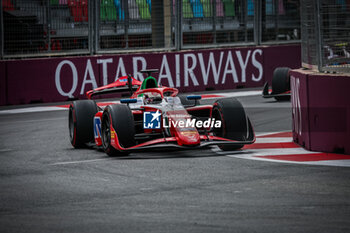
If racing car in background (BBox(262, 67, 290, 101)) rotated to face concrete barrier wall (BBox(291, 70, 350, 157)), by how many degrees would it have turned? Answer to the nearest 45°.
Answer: approximately 45° to its left

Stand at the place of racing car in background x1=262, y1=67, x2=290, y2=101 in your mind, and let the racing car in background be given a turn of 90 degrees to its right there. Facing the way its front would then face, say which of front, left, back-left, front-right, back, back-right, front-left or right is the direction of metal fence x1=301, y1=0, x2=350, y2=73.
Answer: back-left

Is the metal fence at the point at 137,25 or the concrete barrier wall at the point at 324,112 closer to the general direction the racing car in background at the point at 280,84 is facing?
the concrete barrier wall
